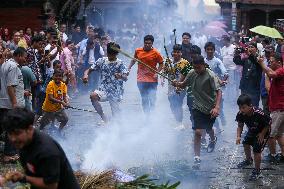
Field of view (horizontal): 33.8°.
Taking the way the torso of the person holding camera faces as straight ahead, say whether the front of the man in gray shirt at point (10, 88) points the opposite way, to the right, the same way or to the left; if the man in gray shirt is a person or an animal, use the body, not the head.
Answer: the opposite way

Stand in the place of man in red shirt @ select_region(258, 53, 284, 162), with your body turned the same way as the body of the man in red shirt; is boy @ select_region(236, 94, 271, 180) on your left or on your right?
on your left

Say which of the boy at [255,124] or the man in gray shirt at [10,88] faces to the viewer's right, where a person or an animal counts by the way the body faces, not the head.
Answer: the man in gray shirt

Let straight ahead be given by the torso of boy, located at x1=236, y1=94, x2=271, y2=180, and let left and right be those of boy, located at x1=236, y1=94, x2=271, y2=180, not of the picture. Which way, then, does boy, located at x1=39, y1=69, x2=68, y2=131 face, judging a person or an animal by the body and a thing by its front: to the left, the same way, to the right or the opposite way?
to the left

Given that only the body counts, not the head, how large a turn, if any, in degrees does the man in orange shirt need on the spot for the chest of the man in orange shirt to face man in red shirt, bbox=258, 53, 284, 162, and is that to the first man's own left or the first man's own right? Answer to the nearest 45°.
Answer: approximately 45° to the first man's own left

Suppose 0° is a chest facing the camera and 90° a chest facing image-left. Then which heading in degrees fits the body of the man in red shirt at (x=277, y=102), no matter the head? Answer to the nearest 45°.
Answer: approximately 90°

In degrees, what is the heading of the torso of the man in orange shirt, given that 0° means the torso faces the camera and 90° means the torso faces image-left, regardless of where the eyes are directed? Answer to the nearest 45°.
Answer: approximately 0°

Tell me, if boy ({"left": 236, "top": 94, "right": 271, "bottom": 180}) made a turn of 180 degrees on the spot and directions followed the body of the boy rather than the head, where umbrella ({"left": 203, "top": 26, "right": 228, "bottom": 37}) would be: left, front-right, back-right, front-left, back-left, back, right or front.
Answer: front-left

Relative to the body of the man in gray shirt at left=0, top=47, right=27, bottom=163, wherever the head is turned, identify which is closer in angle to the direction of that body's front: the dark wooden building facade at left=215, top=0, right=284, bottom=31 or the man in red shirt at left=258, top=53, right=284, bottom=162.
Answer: the man in red shirt

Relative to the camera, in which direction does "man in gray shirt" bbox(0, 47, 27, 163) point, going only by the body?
to the viewer's right

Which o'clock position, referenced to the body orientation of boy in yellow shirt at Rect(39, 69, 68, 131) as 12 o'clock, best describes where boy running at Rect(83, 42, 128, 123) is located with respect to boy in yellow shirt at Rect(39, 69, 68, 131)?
boy running at Rect(83, 42, 128, 123) is roughly at 10 o'clock from boy in yellow shirt at Rect(39, 69, 68, 131).
